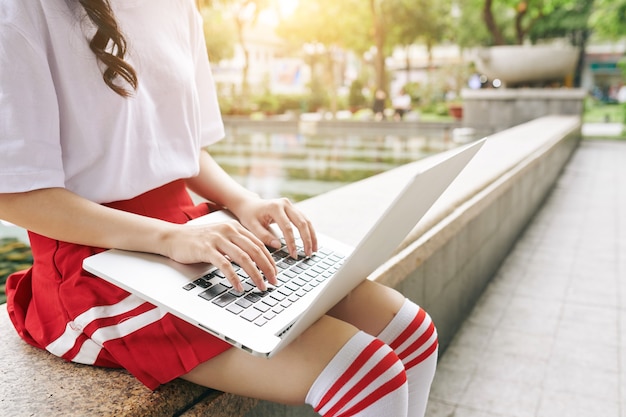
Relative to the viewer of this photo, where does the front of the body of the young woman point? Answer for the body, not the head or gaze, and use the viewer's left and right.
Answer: facing the viewer and to the right of the viewer

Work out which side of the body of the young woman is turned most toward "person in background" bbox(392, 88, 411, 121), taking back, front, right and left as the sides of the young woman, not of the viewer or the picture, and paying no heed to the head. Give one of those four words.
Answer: left

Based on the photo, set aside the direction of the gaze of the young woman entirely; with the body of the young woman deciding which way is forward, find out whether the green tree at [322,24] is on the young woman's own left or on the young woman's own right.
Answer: on the young woman's own left
